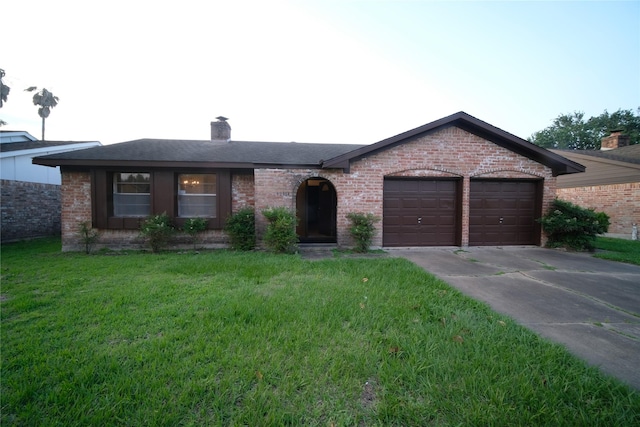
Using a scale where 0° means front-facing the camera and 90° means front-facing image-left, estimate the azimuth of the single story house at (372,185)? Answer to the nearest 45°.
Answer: approximately 0°

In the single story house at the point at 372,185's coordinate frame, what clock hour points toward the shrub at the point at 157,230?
The shrub is roughly at 3 o'clock from the single story house.

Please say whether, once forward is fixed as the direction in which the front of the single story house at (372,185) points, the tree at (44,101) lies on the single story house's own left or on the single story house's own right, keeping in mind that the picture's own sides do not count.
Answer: on the single story house's own right

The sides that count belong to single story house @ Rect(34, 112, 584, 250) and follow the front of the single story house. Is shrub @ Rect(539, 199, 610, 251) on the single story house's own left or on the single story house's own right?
on the single story house's own left

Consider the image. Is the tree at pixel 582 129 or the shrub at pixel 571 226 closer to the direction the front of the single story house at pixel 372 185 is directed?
the shrub

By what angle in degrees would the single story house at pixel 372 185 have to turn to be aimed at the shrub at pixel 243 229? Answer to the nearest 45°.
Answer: approximately 90° to its right
